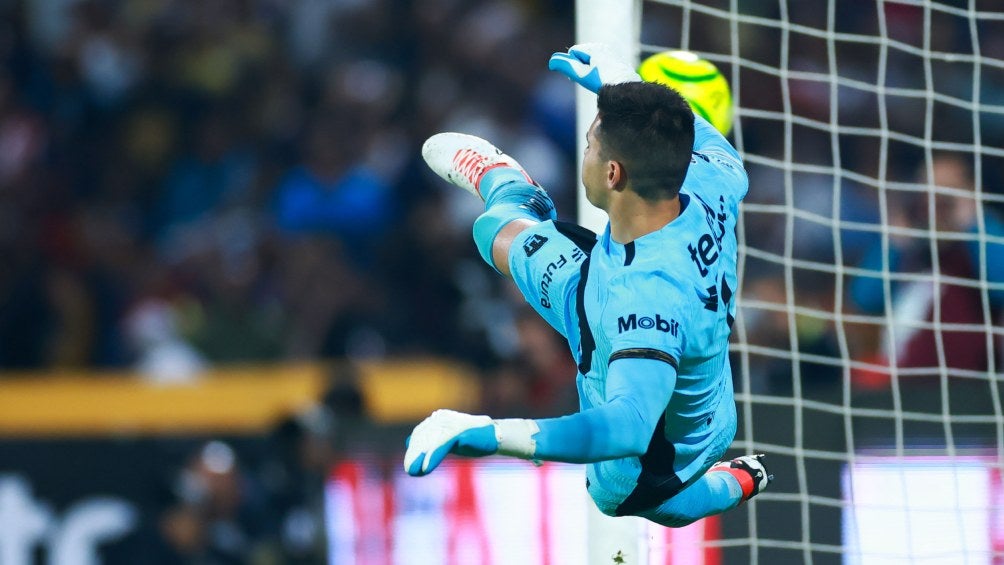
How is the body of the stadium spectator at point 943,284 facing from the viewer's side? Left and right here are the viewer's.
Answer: facing the viewer

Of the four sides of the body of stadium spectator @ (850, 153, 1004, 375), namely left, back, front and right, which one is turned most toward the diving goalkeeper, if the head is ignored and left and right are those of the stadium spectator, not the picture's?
front

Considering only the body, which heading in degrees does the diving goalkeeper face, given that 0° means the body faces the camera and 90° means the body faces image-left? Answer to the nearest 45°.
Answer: approximately 135°

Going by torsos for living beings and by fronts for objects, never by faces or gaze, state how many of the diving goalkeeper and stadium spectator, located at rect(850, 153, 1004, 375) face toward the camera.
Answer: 1

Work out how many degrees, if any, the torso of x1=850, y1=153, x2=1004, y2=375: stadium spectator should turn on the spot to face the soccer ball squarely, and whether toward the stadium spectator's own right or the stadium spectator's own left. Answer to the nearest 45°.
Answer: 0° — they already face it

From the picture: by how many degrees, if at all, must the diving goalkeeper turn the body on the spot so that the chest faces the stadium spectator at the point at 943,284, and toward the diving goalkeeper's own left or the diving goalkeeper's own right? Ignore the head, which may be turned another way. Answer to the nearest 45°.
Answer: approximately 90° to the diving goalkeeper's own right

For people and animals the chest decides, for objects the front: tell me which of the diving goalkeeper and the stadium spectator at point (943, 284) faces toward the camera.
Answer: the stadium spectator
